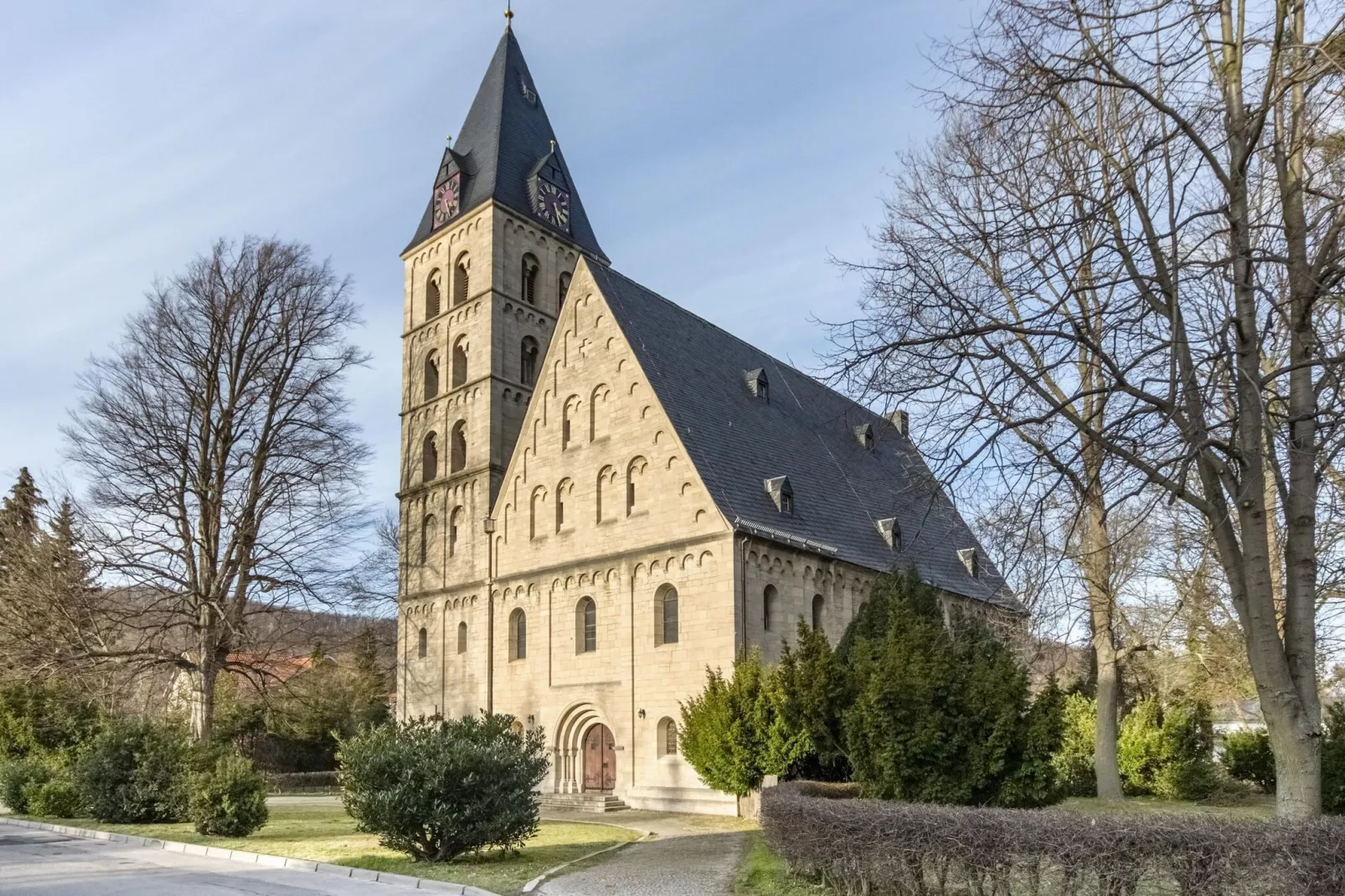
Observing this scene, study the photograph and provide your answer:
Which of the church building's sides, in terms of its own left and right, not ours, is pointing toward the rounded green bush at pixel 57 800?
front

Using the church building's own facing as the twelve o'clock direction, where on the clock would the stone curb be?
The stone curb is roughly at 11 o'clock from the church building.

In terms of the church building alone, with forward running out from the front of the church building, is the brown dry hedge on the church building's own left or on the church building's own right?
on the church building's own left

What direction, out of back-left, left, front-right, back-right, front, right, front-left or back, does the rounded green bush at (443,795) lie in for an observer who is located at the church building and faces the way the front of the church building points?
front-left

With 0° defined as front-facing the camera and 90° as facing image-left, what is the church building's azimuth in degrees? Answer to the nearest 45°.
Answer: approximately 45°

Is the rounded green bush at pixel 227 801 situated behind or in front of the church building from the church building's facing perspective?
in front

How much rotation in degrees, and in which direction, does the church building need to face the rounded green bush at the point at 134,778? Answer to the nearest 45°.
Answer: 0° — it already faces it
